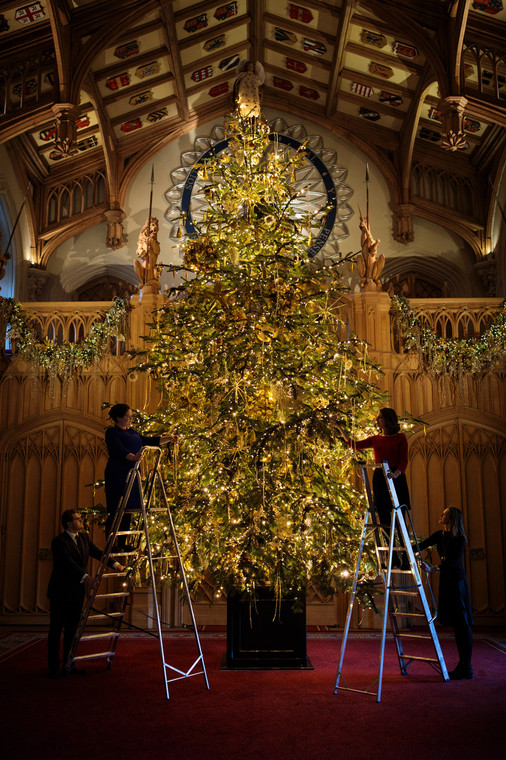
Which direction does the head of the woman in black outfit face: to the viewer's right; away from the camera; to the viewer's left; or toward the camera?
to the viewer's left

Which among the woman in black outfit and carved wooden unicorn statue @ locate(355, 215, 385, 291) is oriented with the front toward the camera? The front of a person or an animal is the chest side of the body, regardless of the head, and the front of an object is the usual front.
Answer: the carved wooden unicorn statue

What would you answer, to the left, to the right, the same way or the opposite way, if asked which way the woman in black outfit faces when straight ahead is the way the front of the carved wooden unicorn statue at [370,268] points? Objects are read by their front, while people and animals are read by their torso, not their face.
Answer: to the right

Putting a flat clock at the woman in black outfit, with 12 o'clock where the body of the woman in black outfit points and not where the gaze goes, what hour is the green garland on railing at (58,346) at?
The green garland on railing is roughly at 1 o'clock from the woman in black outfit.

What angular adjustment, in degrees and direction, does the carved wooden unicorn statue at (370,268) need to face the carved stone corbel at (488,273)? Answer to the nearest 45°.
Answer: approximately 135° to its left

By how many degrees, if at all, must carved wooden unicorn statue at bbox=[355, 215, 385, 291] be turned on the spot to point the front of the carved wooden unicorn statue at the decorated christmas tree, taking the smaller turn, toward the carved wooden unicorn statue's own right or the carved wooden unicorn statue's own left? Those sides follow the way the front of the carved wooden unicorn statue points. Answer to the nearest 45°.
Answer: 0° — it already faces it

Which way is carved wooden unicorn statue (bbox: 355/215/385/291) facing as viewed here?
toward the camera

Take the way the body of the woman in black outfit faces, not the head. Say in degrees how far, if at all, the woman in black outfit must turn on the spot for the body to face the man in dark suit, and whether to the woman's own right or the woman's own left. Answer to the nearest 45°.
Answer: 0° — they already face them

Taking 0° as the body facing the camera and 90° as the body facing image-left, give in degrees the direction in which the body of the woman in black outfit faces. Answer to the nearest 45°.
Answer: approximately 90°

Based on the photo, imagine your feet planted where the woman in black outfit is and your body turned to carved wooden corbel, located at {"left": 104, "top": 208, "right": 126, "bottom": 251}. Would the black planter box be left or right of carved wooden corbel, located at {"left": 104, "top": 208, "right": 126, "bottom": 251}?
left

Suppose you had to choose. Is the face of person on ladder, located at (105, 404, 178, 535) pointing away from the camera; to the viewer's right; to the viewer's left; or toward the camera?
to the viewer's right

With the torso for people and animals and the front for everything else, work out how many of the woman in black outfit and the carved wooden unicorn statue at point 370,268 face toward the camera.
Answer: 1

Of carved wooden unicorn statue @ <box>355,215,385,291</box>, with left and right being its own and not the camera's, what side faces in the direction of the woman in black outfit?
front

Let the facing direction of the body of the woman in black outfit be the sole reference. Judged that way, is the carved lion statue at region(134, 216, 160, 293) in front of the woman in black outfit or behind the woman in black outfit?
in front
